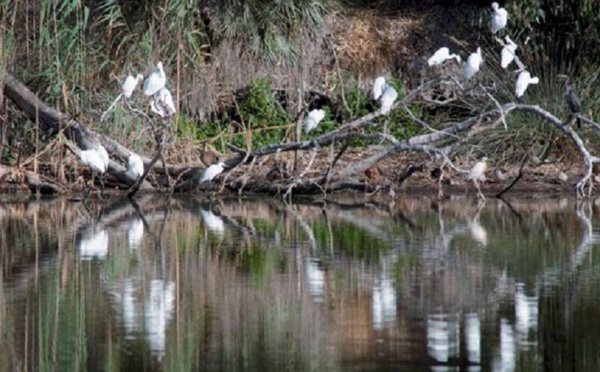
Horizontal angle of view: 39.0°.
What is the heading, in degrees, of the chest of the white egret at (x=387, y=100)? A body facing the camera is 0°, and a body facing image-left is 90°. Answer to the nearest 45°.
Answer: approximately 270°

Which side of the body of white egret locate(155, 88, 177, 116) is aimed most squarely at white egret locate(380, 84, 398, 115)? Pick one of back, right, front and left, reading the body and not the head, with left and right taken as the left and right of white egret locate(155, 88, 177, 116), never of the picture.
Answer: back

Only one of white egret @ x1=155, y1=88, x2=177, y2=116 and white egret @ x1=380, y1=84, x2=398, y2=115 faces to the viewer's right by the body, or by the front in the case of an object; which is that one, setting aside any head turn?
white egret @ x1=380, y1=84, x2=398, y2=115

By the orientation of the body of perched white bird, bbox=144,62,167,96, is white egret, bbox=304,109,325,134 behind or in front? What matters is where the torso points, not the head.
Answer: in front

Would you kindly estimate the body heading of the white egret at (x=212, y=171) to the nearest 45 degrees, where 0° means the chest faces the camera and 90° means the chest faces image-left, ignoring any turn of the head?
approximately 270°

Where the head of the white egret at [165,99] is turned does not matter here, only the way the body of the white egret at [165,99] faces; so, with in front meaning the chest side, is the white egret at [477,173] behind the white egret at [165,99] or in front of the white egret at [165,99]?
behind
